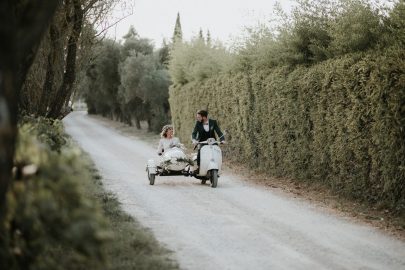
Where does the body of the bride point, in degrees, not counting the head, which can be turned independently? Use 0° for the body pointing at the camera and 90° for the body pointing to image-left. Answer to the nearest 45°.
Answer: approximately 315°

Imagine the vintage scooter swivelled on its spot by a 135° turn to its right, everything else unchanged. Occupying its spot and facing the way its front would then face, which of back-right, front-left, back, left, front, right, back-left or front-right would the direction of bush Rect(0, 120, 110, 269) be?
back-left

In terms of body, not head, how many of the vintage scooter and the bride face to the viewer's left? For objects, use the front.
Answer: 0

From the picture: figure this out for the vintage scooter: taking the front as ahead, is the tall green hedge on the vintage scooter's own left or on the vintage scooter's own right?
on the vintage scooter's own left

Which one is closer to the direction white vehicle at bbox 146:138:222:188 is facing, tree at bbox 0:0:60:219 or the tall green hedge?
the tree

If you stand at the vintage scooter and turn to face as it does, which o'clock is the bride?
The bride is roughly at 4 o'clock from the vintage scooter.

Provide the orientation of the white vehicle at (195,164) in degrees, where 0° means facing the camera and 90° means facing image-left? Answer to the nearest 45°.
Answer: approximately 0°

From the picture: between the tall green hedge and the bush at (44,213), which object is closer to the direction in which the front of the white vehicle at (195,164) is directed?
the bush
